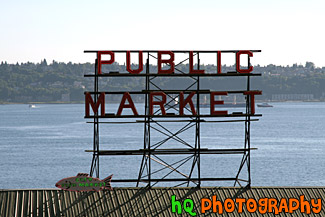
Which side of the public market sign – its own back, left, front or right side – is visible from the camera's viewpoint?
front
